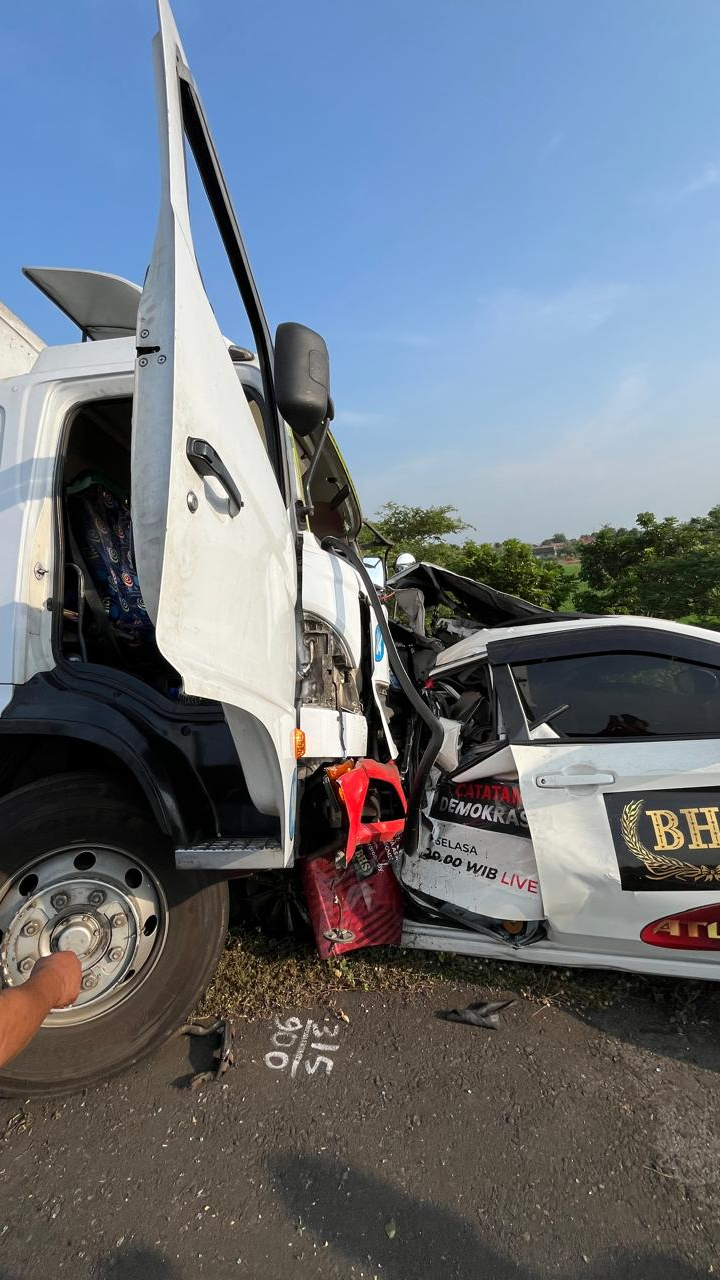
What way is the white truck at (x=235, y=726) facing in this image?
to the viewer's right

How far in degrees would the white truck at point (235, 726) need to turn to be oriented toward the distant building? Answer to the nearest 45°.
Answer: approximately 45° to its left

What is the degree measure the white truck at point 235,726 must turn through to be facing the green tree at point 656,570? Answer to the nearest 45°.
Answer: approximately 45° to its left
